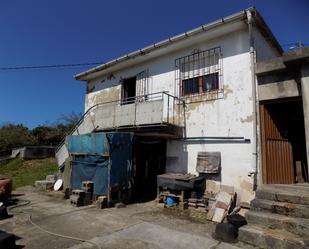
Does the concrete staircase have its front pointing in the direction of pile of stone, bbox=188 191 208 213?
no

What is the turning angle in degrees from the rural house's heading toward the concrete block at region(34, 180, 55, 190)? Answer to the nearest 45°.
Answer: approximately 45° to its right

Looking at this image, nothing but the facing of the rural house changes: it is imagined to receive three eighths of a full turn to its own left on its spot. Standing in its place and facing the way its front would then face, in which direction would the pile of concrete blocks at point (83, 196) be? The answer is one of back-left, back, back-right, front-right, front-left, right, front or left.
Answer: back

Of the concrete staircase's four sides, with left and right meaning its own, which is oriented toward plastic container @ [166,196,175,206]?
right

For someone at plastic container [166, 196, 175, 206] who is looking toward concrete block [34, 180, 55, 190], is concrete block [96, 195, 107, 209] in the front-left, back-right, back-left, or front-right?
front-left

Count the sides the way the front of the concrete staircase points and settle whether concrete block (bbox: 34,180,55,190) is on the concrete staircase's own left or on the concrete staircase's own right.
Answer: on the concrete staircase's own right

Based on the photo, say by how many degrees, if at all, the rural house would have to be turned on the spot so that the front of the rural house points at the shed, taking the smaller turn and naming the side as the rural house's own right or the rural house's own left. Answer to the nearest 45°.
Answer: approximately 45° to the rural house's own right

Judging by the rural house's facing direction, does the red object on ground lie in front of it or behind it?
in front

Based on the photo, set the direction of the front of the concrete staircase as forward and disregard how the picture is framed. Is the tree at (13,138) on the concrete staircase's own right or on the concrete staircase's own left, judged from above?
on the concrete staircase's own right

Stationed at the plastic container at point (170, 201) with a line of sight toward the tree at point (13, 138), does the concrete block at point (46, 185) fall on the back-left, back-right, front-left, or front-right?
front-left

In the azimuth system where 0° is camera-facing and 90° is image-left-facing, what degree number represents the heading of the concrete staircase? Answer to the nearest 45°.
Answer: approximately 45°

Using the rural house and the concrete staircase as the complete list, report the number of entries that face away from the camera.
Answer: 0

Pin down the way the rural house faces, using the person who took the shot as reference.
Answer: facing the viewer and to the left of the viewer

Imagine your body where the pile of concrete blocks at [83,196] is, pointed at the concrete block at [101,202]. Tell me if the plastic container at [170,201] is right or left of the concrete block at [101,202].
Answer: left

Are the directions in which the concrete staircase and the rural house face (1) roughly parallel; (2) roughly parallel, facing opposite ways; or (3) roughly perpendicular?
roughly parallel

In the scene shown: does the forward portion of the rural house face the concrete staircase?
no

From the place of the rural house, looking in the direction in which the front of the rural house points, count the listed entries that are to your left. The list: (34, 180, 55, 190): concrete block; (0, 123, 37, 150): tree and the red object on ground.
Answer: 0

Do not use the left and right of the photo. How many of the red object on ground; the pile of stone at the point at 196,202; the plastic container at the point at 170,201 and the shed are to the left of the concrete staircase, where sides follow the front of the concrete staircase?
0

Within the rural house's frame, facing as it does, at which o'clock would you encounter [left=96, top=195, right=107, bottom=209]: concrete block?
The concrete block is roughly at 1 o'clock from the rural house.

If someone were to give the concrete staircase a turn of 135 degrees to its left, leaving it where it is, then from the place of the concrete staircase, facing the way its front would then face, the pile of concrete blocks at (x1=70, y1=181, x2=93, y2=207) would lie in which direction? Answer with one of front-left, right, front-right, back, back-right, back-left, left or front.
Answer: back

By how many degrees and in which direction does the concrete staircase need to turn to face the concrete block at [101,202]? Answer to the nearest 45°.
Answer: approximately 45° to its right
